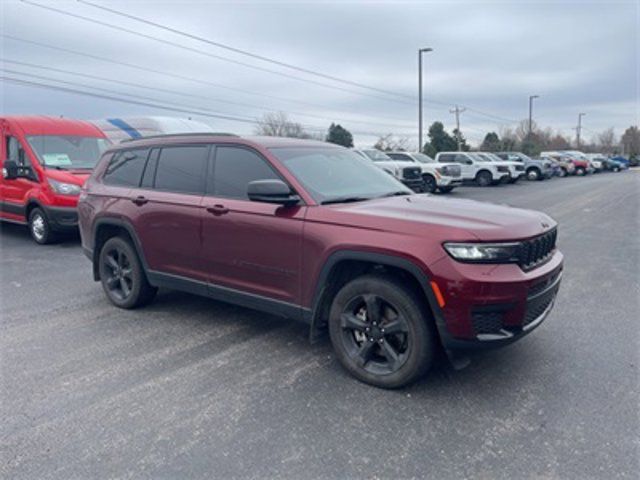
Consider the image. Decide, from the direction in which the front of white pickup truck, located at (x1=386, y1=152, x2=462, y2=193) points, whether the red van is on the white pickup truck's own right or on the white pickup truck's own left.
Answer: on the white pickup truck's own right

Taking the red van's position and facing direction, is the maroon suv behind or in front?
in front

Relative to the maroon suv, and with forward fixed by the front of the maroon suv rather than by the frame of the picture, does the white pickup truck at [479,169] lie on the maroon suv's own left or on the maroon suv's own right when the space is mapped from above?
on the maroon suv's own left

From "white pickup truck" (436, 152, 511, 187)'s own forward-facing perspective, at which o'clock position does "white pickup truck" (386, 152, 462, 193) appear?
"white pickup truck" (386, 152, 462, 193) is roughly at 2 o'clock from "white pickup truck" (436, 152, 511, 187).

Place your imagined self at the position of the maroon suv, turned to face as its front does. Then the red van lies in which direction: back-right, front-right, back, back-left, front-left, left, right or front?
back

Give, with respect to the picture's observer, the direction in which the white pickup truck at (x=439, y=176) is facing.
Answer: facing the viewer and to the right of the viewer

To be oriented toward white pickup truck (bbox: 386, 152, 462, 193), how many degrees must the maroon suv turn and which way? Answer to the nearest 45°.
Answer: approximately 135° to its left

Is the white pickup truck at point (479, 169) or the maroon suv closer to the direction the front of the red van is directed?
the maroon suv

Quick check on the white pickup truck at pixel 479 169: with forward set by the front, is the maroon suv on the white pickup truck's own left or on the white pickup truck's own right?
on the white pickup truck's own right

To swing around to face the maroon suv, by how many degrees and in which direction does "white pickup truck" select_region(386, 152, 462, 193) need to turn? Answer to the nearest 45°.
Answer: approximately 45° to its right

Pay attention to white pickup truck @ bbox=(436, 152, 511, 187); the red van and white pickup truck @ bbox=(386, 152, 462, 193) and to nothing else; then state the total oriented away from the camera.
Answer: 0

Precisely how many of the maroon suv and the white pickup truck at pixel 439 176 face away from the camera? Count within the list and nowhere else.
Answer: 0

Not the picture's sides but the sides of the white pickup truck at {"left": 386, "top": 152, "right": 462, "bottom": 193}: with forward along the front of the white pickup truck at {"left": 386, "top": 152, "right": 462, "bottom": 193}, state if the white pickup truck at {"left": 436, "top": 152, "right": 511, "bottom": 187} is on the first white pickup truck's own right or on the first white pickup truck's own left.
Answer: on the first white pickup truck's own left
